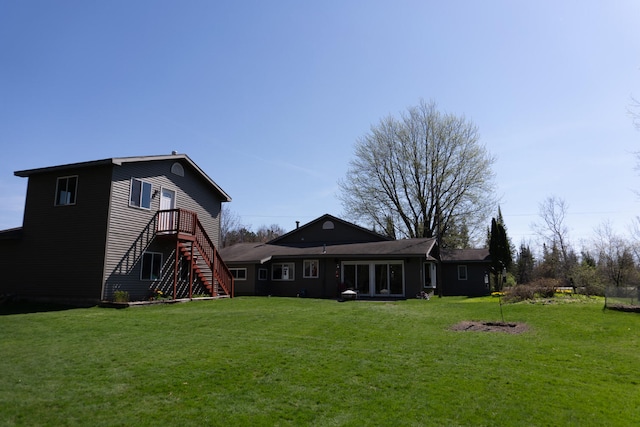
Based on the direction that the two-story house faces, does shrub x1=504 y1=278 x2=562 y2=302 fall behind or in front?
in front

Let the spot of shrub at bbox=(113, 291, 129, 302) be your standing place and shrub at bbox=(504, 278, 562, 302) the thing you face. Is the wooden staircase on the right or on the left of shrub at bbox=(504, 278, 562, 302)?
left

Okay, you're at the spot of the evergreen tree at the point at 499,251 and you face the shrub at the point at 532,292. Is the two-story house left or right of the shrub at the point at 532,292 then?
right
